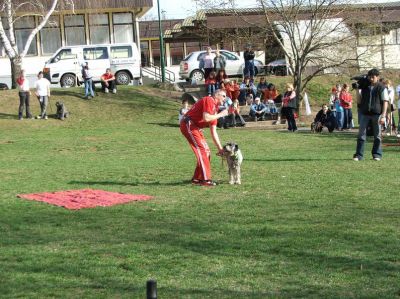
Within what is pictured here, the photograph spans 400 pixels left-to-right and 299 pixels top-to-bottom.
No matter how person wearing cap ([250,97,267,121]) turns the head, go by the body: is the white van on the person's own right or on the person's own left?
on the person's own right

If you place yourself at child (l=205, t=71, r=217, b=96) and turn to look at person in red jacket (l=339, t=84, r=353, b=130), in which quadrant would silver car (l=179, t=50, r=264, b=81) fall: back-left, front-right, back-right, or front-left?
back-left

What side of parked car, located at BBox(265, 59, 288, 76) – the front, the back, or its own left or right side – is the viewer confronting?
left

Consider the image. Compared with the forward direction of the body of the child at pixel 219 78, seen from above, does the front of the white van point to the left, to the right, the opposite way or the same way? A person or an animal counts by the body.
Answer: to the right

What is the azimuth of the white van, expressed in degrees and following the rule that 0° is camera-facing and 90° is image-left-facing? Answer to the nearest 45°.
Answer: approximately 90°

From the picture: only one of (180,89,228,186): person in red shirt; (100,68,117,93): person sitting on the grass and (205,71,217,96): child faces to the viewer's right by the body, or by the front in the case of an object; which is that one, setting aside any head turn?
the person in red shirt

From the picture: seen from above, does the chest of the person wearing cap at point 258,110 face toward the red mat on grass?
yes

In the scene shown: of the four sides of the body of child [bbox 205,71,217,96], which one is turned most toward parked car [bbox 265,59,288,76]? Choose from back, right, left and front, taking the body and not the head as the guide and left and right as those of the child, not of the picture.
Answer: back

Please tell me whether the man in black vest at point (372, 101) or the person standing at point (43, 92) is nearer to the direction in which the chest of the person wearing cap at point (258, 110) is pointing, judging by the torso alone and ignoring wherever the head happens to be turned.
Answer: the man in black vest

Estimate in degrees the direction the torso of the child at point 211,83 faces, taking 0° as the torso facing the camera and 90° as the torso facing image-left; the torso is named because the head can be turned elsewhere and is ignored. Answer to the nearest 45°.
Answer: approximately 0°

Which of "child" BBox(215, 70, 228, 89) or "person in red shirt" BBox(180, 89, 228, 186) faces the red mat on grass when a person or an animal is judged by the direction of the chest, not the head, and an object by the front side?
the child
